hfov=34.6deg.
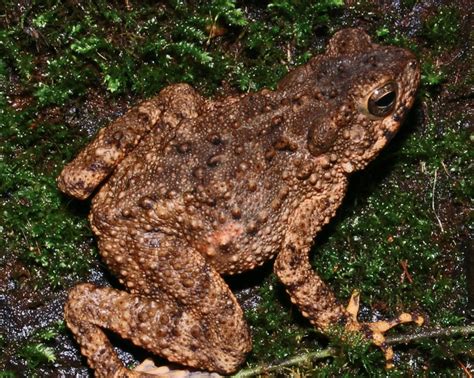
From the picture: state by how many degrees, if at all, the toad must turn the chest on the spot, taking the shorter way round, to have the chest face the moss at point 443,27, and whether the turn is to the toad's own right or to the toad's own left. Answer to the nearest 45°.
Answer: approximately 45° to the toad's own right

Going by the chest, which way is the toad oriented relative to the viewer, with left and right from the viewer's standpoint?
facing away from the viewer and to the right of the viewer
